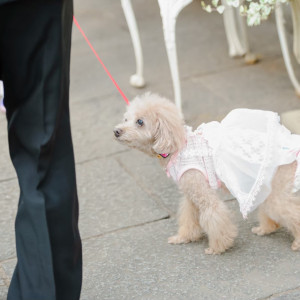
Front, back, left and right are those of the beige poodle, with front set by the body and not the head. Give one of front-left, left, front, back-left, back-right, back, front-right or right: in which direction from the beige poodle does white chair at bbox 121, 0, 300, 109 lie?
right

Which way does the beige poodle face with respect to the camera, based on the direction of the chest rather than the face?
to the viewer's left
